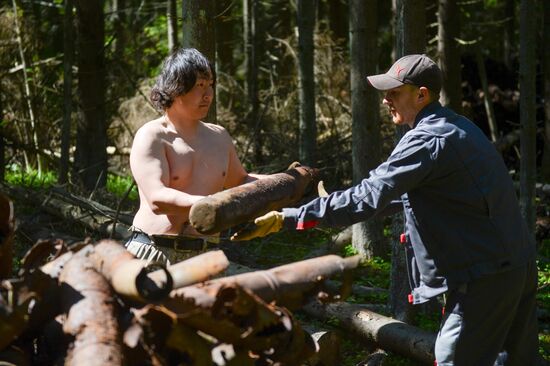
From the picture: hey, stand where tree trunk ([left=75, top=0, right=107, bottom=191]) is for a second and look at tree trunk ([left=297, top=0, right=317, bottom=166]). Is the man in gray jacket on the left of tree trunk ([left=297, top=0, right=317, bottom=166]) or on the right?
right

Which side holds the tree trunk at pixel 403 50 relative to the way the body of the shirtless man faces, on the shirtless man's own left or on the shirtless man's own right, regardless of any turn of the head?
on the shirtless man's own left

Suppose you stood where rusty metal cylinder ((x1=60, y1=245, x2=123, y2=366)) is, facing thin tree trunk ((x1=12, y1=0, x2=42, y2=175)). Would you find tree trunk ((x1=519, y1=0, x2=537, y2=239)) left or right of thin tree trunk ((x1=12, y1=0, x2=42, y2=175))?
right

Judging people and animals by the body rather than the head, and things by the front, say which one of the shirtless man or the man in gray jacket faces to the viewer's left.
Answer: the man in gray jacket

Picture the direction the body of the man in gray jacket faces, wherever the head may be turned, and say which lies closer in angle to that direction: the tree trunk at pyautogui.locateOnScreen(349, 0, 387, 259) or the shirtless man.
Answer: the shirtless man

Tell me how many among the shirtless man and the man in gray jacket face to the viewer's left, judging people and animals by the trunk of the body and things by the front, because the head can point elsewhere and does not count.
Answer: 1

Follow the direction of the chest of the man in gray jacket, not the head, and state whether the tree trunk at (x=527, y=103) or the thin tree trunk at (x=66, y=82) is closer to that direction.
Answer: the thin tree trunk

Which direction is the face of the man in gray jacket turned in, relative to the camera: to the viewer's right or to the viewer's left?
to the viewer's left

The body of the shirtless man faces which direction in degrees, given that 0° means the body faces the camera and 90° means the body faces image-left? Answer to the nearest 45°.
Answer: approximately 315°

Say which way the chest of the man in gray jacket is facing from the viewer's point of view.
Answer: to the viewer's left

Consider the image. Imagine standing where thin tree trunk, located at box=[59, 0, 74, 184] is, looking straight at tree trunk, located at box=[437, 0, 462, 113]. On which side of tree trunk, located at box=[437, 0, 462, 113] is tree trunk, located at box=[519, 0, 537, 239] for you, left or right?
right
